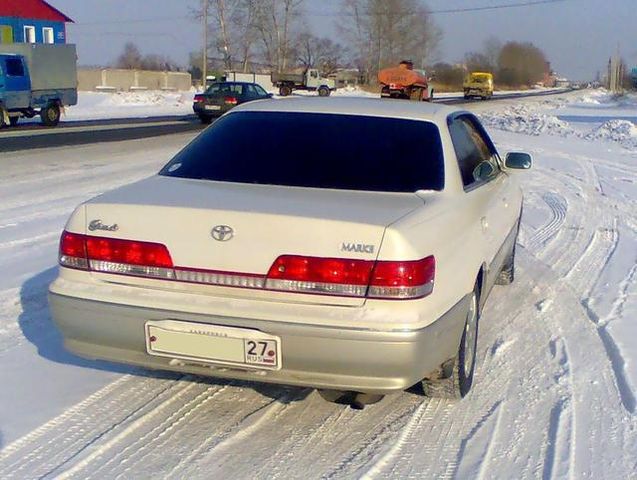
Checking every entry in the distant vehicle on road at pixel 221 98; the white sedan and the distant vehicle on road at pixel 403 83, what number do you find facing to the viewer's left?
0

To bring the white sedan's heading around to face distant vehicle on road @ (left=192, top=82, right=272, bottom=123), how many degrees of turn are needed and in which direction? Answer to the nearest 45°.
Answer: approximately 45° to its left

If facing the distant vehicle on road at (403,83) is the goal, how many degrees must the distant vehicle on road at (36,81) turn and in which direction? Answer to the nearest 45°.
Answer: approximately 180°

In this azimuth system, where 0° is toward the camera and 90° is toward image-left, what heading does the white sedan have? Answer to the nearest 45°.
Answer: approximately 225°

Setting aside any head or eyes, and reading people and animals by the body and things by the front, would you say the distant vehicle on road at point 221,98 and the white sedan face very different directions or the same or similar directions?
same or similar directions

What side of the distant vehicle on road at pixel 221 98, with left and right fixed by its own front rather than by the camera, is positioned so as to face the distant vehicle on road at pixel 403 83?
front

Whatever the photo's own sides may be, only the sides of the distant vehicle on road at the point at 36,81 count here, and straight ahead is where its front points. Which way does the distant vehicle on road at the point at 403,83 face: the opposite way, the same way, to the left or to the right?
the opposite way

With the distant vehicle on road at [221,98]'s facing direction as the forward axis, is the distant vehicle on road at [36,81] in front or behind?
behind

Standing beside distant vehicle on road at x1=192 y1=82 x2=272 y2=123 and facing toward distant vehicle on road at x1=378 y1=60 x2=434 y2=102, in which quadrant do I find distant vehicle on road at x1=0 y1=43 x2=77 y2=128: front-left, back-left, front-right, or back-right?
back-left

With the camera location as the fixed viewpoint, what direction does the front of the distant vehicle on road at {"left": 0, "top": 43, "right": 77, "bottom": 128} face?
facing the viewer and to the left of the viewer

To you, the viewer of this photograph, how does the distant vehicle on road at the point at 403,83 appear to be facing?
facing away from the viewer and to the right of the viewer
